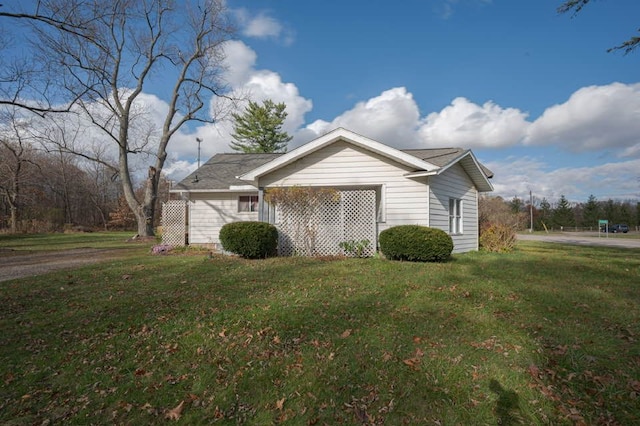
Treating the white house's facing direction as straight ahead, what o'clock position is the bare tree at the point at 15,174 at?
The bare tree is roughly at 4 o'clock from the white house.

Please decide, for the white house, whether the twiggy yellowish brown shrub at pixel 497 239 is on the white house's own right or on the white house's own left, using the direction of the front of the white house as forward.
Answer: on the white house's own left

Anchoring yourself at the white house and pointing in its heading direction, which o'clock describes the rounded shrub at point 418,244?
The rounded shrub is roughly at 11 o'clock from the white house.

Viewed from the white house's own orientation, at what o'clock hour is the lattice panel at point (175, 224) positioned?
The lattice panel is roughly at 4 o'clock from the white house.

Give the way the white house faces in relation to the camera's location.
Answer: facing the viewer

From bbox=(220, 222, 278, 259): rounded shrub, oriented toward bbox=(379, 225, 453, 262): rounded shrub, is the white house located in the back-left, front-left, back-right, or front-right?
front-left

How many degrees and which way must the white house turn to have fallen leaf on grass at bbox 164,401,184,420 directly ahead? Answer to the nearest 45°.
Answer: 0° — it already faces it

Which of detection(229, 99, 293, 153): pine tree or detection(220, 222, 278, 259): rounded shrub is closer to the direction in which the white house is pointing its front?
the rounded shrub

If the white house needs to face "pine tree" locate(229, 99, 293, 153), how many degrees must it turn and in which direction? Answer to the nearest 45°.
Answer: approximately 180°

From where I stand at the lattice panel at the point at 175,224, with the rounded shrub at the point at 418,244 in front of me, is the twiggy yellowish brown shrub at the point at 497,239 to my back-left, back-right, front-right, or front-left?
front-left
